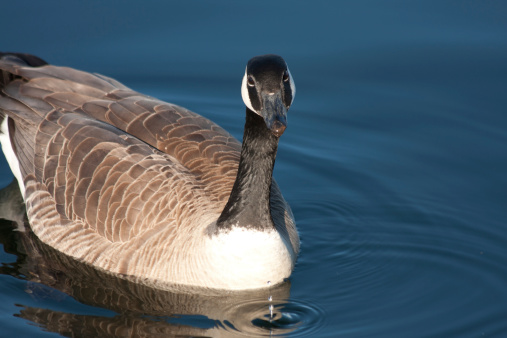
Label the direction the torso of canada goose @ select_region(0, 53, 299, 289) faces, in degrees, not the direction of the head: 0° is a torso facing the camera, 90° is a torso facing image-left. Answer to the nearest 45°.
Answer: approximately 315°
